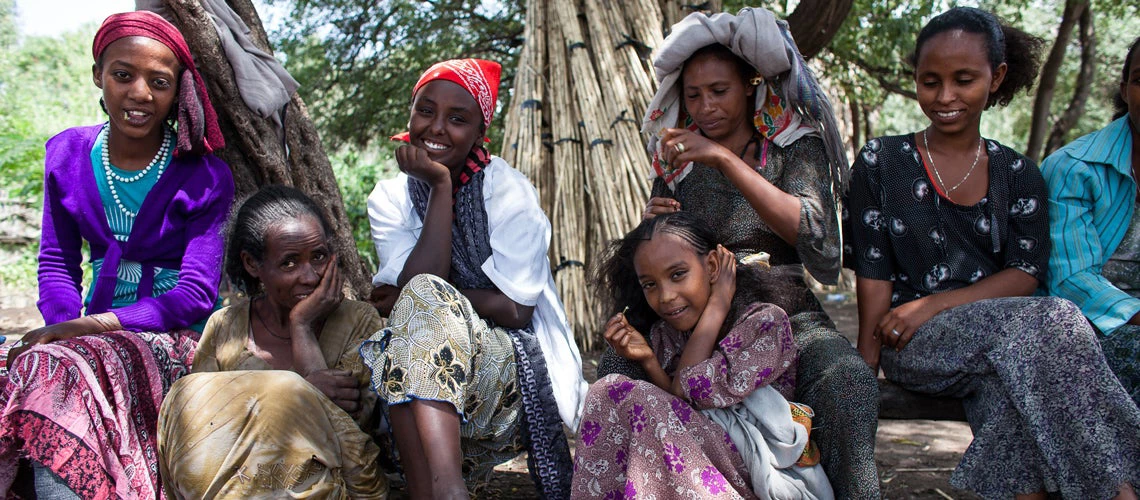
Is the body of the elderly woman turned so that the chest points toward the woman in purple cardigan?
no

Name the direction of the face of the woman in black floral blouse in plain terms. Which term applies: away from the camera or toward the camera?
toward the camera

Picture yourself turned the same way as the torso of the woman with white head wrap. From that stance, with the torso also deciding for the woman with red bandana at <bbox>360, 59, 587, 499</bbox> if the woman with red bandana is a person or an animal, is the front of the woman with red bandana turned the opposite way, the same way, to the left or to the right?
the same way

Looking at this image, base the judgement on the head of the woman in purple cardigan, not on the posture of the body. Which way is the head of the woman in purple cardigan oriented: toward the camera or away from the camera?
toward the camera

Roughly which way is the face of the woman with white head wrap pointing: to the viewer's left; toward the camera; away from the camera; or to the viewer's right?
toward the camera

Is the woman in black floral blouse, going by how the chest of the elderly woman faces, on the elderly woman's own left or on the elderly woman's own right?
on the elderly woman's own left

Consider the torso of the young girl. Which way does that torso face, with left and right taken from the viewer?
facing the viewer and to the left of the viewer

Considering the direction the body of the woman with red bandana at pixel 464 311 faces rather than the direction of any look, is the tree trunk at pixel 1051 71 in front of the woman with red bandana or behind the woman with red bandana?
behind

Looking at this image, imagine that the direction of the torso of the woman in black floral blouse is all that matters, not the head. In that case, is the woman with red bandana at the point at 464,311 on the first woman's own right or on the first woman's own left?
on the first woman's own right

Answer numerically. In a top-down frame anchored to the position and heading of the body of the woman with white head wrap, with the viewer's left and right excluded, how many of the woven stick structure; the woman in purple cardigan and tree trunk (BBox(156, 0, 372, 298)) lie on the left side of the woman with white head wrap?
0

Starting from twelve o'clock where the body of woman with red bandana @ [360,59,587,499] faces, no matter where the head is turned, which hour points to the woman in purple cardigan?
The woman in purple cardigan is roughly at 2 o'clock from the woman with red bandana.

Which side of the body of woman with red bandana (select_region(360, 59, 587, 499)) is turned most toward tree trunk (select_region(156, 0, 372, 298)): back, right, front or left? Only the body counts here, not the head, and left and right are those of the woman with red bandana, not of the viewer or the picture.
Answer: right

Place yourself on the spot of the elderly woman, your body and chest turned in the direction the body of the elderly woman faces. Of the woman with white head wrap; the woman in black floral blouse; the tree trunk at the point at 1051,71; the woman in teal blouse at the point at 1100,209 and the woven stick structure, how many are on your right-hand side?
0

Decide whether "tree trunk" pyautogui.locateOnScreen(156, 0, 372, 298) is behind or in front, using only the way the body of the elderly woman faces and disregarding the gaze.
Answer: behind

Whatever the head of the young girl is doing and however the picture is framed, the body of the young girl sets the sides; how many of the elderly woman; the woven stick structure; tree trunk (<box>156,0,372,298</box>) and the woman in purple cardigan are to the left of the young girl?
0

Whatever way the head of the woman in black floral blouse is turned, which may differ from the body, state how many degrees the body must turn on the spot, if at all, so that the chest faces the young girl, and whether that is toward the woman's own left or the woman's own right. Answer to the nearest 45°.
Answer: approximately 45° to the woman's own right

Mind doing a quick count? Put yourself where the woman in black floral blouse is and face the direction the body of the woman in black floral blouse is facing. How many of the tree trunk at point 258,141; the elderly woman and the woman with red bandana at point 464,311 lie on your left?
0

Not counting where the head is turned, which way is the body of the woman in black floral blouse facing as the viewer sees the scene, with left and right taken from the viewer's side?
facing the viewer

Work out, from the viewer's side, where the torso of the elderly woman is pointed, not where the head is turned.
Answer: toward the camera

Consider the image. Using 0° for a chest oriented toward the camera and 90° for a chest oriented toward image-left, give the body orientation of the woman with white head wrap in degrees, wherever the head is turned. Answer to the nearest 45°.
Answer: approximately 45°
